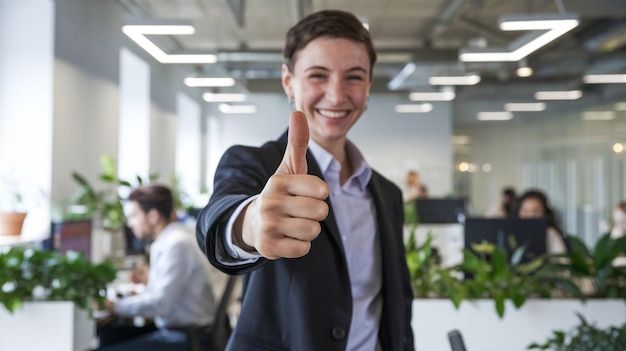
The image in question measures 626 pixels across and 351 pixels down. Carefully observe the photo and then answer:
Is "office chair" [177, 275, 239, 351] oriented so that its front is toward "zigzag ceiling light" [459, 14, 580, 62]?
no

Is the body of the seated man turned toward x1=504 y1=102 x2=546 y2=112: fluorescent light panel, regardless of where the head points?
no

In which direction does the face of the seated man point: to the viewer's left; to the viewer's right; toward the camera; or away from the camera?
to the viewer's left

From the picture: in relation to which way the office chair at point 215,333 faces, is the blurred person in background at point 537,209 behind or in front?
behind

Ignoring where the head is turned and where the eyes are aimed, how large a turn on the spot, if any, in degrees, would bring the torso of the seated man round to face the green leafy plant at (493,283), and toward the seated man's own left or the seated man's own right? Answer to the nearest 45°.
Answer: approximately 135° to the seated man's own left

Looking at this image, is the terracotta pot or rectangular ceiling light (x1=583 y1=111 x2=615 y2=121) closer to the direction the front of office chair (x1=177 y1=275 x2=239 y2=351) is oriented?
the terracotta pot

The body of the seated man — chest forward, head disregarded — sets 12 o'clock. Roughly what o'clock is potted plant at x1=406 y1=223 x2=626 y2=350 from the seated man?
The potted plant is roughly at 7 o'clock from the seated man.

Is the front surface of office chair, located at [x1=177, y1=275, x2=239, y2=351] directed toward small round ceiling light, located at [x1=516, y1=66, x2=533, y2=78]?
no

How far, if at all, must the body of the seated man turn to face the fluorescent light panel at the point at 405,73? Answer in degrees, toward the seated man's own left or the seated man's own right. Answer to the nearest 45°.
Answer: approximately 135° to the seated man's own right

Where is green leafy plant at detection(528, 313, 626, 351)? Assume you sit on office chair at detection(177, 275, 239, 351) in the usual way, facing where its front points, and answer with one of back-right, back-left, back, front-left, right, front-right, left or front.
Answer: back-left

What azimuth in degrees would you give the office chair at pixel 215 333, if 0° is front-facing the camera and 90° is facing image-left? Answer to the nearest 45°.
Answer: approximately 90°

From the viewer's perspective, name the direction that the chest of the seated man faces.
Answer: to the viewer's left

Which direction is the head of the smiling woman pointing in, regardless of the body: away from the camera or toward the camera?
toward the camera

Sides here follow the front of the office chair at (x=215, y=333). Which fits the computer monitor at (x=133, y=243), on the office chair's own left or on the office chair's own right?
on the office chair's own right
